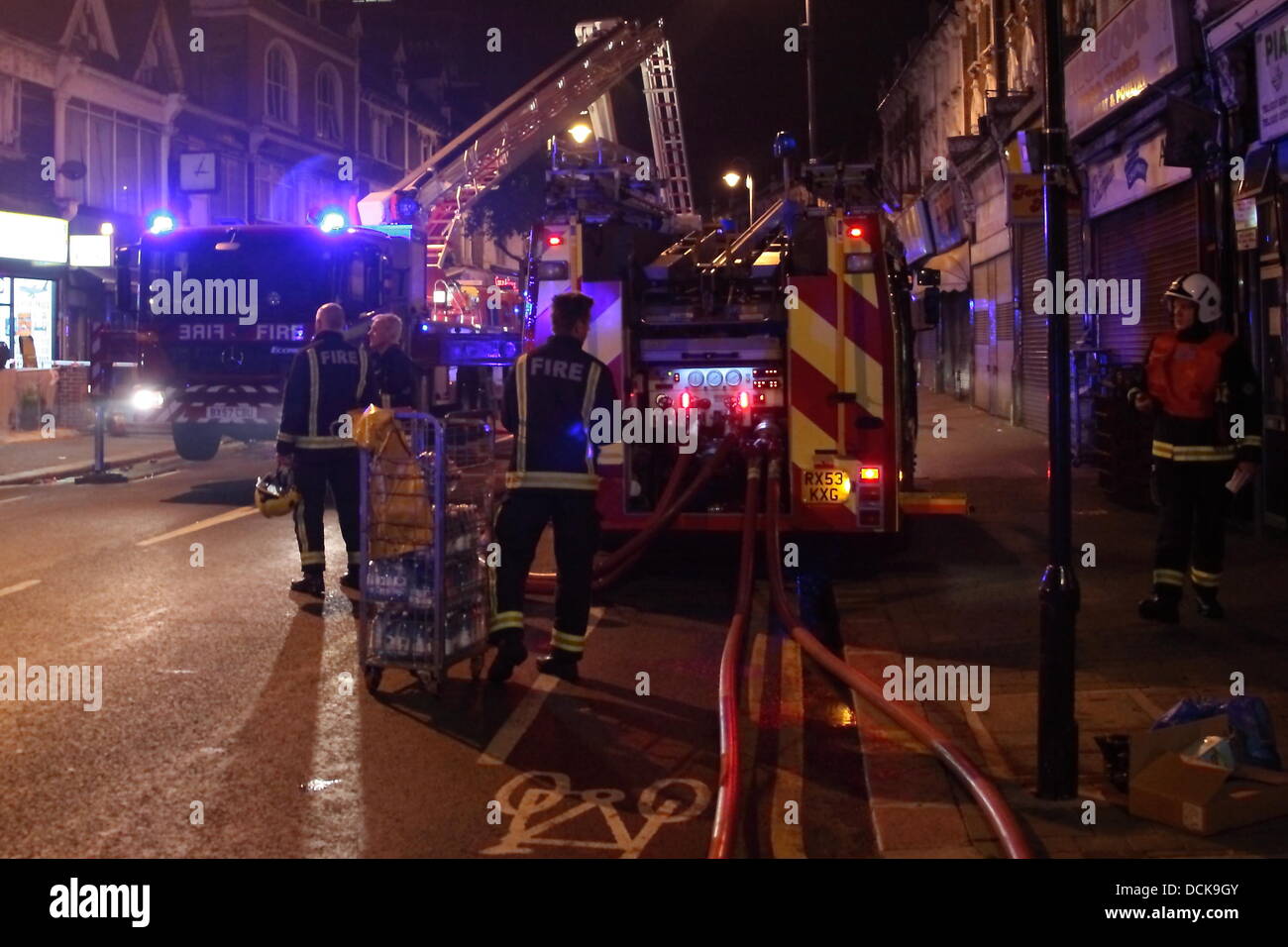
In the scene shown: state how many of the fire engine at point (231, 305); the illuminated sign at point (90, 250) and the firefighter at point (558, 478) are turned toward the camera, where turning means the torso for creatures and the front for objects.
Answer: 2

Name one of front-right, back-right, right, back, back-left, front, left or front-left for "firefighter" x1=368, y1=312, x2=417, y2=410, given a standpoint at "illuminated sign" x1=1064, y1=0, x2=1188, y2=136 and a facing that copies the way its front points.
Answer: front

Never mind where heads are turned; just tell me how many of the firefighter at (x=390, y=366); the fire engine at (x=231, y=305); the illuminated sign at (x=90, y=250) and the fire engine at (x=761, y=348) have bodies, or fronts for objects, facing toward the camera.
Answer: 2

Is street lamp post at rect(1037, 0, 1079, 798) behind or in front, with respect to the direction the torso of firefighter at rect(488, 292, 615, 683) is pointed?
behind

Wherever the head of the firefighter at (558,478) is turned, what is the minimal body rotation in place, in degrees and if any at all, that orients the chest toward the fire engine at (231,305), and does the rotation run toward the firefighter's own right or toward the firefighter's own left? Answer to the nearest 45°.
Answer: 0° — they already face it

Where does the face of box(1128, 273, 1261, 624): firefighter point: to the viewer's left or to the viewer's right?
to the viewer's left

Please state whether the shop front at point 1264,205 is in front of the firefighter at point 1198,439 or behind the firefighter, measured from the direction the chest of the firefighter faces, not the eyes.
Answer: behind

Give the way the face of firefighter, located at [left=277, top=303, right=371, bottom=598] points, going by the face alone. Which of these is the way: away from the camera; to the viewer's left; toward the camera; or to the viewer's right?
away from the camera

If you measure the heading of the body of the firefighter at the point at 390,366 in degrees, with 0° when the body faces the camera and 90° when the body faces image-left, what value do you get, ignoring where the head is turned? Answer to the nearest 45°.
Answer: approximately 90°

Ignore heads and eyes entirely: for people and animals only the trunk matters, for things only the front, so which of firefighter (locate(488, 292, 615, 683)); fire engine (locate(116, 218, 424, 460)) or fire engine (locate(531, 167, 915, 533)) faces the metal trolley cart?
fire engine (locate(116, 218, 424, 460))

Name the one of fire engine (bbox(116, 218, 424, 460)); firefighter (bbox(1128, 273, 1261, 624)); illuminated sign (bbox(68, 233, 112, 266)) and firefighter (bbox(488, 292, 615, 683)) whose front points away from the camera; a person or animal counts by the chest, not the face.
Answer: firefighter (bbox(488, 292, 615, 683))

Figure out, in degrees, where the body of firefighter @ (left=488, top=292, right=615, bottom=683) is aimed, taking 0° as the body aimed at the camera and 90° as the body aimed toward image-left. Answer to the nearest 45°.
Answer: approximately 180°

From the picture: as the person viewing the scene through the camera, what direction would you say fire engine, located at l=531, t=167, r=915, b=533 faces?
facing away from the viewer

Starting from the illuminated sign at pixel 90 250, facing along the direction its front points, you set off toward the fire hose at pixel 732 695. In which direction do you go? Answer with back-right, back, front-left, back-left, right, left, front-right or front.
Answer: front
